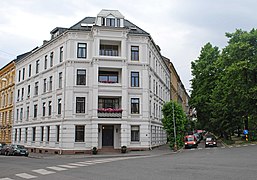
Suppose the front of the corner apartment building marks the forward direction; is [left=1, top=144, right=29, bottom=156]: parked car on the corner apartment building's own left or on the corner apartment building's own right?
on the corner apartment building's own right

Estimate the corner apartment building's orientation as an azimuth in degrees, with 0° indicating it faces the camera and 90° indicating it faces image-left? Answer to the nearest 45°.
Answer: approximately 0°

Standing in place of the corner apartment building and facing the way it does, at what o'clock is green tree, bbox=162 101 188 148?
The green tree is roughly at 9 o'clock from the corner apartment building.

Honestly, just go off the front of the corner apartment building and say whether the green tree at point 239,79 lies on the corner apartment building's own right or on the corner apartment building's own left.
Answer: on the corner apartment building's own left

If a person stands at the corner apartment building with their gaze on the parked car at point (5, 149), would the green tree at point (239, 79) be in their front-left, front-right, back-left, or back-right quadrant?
back-left
